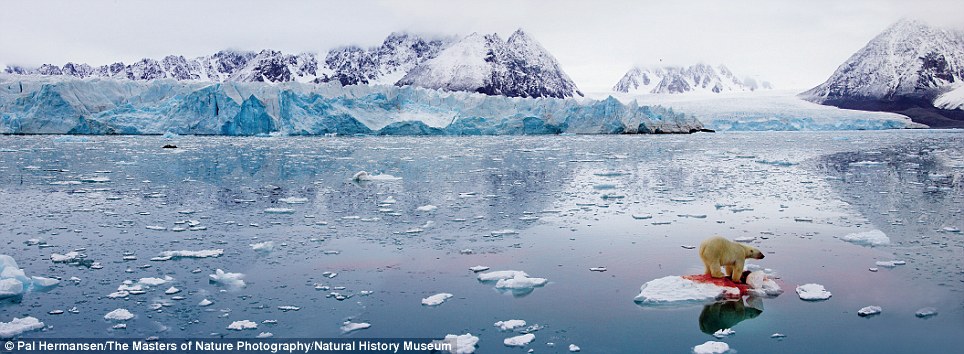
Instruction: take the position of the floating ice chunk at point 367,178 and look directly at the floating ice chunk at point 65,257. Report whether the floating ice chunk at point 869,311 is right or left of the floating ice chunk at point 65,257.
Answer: left

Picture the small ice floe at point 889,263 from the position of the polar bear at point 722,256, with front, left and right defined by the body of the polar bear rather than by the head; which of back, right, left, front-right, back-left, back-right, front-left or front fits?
front-left

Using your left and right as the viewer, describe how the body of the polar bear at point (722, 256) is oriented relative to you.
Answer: facing to the right of the viewer

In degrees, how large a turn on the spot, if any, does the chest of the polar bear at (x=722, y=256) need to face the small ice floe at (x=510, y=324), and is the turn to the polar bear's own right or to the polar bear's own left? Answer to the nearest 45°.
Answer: approximately 135° to the polar bear's own right

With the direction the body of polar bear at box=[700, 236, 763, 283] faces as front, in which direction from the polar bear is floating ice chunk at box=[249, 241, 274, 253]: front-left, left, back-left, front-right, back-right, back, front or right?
back

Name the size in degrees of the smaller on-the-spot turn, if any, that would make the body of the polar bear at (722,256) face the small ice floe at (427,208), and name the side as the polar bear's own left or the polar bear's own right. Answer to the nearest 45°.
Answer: approximately 135° to the polar bear's own left

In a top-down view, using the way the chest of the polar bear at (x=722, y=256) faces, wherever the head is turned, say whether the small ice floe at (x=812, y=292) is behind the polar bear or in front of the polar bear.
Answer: in front

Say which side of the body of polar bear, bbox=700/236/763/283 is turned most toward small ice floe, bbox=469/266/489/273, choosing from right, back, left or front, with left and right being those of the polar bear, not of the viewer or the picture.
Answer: back

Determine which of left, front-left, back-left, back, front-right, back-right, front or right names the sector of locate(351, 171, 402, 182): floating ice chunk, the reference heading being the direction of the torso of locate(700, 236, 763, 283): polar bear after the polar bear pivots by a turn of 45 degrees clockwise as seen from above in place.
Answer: back

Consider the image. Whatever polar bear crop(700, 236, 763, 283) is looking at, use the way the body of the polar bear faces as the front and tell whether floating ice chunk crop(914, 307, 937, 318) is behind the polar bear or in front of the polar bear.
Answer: in front

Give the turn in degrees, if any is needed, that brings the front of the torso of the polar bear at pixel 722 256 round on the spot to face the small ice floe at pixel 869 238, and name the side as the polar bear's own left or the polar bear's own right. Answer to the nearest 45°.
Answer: approximately 45° to the polar bear's own left

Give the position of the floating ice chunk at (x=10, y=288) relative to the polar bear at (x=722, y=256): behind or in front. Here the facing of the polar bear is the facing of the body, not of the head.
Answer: behind

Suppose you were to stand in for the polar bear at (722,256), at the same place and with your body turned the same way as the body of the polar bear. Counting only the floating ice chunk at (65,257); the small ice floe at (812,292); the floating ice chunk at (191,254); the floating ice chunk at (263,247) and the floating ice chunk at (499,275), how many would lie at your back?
4

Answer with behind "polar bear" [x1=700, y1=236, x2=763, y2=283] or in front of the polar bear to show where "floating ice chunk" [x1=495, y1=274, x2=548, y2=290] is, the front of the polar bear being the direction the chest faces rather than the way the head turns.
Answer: behind

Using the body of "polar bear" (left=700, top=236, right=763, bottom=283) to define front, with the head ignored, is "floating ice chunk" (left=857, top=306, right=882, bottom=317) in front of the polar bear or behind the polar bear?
in front

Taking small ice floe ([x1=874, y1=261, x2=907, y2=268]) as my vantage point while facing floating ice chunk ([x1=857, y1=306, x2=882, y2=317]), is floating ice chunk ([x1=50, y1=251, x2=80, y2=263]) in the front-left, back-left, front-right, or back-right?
front-right

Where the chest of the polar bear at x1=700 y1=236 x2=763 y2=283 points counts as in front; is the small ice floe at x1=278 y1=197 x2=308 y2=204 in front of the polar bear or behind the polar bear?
behind

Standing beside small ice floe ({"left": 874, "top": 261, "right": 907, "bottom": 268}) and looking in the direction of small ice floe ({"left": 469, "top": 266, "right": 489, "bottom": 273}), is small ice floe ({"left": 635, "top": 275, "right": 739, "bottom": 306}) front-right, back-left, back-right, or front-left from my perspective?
front-left

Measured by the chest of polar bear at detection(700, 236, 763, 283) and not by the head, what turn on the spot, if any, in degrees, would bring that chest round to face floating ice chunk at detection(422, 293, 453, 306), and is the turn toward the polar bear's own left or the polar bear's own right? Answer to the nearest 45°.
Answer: approximately 135° to the polar bear's own right

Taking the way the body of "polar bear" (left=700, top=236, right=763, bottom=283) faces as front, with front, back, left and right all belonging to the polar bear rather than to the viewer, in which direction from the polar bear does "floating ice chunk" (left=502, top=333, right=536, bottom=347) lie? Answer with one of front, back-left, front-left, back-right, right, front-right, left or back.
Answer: back-right
